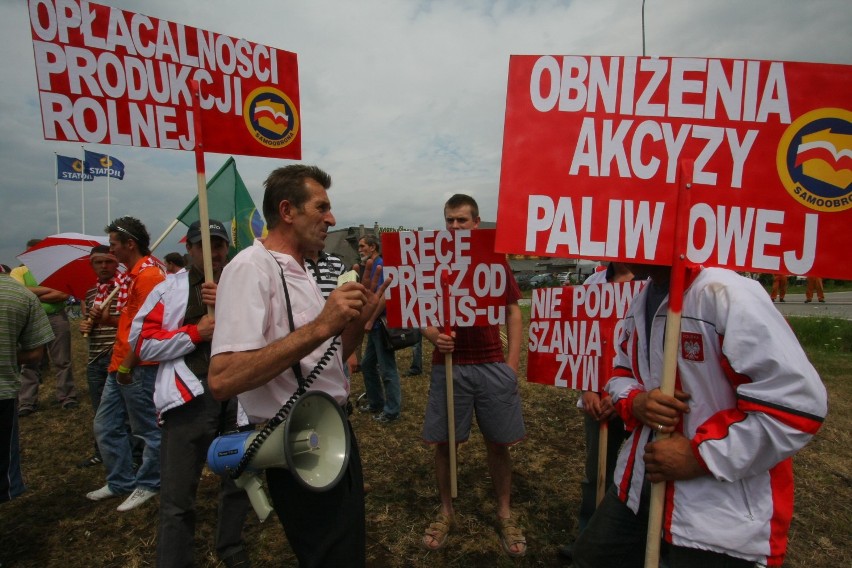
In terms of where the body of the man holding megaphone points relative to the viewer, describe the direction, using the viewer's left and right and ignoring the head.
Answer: facing to the right of the viewer

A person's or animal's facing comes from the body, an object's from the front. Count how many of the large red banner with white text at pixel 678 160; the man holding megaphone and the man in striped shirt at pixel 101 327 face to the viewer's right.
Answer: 1

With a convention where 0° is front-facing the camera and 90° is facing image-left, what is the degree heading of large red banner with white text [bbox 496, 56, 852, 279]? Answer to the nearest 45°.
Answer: approximately 0°

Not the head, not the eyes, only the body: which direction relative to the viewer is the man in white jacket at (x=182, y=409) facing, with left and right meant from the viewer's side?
facing the viewer and to the right of the viewer

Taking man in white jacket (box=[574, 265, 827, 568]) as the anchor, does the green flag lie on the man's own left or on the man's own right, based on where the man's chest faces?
on the man's own right

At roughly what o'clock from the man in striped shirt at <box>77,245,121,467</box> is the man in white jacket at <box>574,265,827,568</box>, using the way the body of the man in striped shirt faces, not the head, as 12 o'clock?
The man in white jacket is roughly at 10 o'clock from the man in striped shirt.

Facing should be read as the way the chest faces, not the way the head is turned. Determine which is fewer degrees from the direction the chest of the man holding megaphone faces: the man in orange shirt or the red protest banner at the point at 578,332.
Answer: the red protest banner

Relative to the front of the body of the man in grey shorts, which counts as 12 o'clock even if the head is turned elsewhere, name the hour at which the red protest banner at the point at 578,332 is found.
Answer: The red protest banner is roughly at 9 o'clock from the man in grey shorts.
